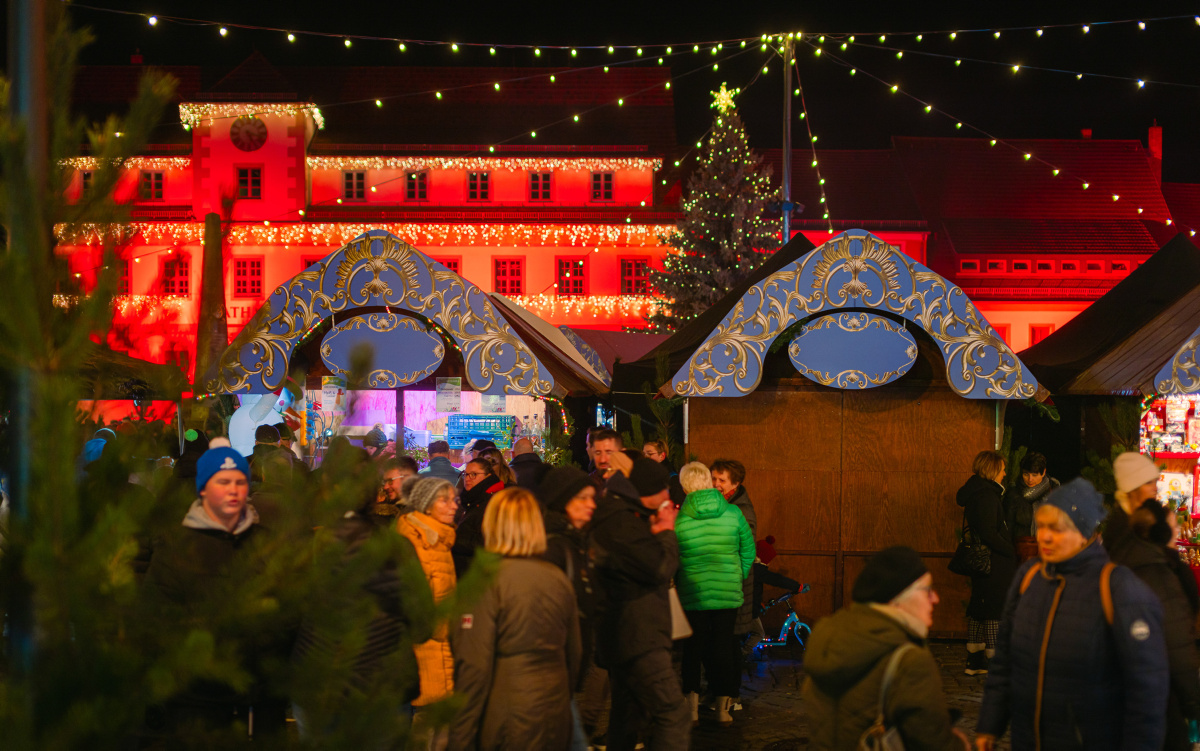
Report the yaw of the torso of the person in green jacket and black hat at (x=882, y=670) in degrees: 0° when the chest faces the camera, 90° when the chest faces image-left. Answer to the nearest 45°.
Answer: approximately 225°

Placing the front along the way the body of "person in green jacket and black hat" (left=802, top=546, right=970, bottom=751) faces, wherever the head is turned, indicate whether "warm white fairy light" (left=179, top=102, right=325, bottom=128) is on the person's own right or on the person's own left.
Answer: on the person's own left

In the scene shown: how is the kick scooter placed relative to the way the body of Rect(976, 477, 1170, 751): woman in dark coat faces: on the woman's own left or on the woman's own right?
on the woman's own right

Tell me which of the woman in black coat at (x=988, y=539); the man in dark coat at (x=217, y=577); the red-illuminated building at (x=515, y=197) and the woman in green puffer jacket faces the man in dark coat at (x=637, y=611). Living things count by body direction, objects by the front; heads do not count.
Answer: the red-illuminated building

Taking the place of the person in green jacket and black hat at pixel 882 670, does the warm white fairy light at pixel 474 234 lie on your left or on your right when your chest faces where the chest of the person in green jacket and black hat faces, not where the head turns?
on your left

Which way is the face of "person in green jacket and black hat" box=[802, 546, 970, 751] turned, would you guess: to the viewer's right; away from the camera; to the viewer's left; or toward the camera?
to the viewer's right

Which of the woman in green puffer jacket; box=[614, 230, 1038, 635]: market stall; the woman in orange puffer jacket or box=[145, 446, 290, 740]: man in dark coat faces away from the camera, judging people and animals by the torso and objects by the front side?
the woman in green puffer jacket
